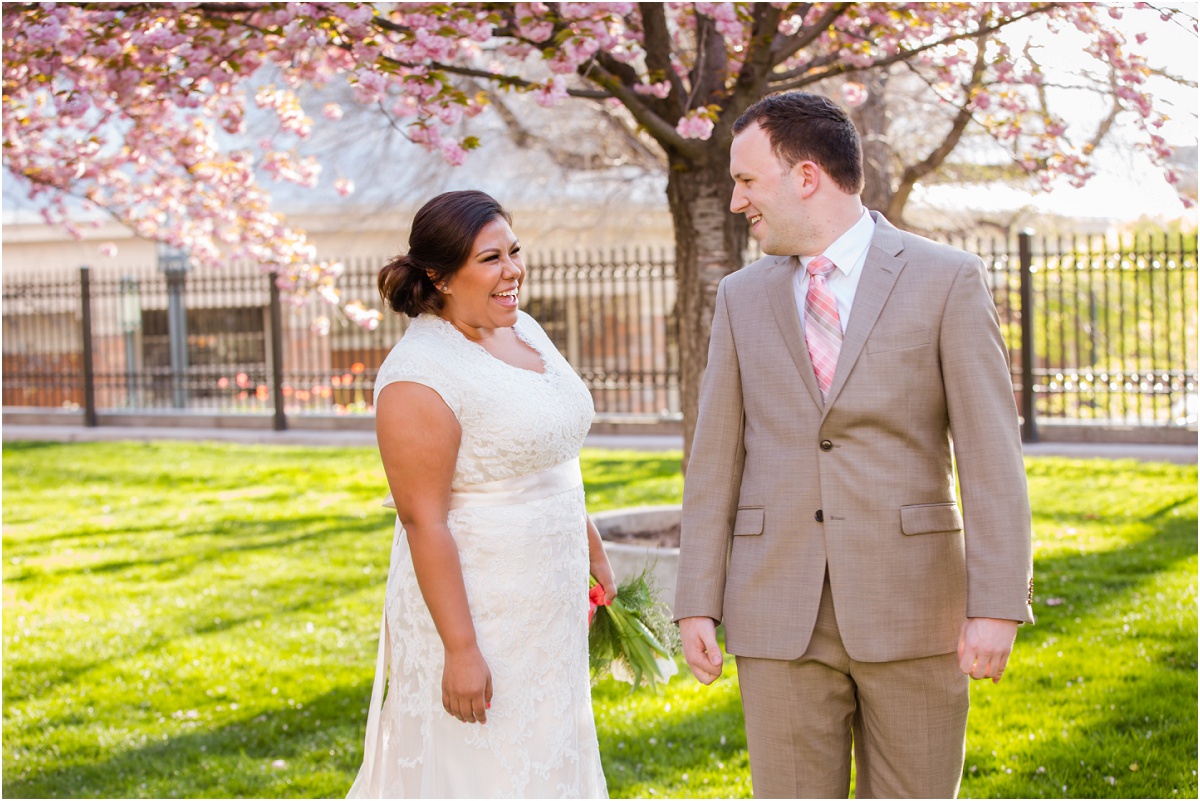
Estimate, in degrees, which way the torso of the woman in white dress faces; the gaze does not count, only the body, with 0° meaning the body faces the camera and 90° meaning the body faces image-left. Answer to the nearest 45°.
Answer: approximately 315°

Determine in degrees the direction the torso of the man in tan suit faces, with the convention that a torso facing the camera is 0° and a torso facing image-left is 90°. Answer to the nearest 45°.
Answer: approximately 0°

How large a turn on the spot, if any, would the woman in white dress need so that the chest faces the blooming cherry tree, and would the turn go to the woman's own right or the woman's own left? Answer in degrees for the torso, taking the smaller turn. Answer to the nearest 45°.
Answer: approximately 135° to the woman's own left

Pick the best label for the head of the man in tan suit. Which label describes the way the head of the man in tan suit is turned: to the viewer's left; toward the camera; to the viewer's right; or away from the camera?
to the viewer's left
